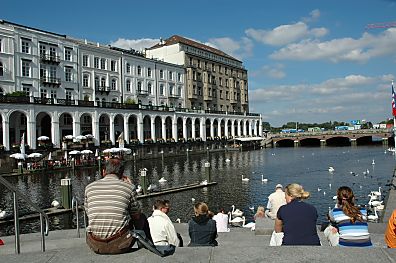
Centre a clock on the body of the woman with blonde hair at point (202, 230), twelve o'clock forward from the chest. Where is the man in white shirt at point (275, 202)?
The man in white shirt is roughly at 1 o'clock from the woman with blonde hair.

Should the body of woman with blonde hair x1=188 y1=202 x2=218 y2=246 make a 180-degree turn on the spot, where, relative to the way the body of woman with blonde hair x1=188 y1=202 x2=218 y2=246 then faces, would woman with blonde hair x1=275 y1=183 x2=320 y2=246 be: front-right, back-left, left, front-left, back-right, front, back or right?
front-left

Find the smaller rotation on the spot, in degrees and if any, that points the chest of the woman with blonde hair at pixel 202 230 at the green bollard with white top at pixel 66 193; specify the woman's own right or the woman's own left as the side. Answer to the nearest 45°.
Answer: approximately 45° to the woman's own left

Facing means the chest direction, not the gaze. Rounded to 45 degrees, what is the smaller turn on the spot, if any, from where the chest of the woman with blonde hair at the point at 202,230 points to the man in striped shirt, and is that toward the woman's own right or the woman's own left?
approximately 135° to the woman's own left

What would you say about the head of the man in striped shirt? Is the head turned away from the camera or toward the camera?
away from the camera

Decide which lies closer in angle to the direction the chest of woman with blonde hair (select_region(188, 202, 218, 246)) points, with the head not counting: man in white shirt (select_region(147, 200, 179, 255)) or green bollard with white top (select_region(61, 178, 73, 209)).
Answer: the green bollard with white top

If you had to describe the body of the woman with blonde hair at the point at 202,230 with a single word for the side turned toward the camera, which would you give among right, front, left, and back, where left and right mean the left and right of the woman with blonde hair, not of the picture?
back
